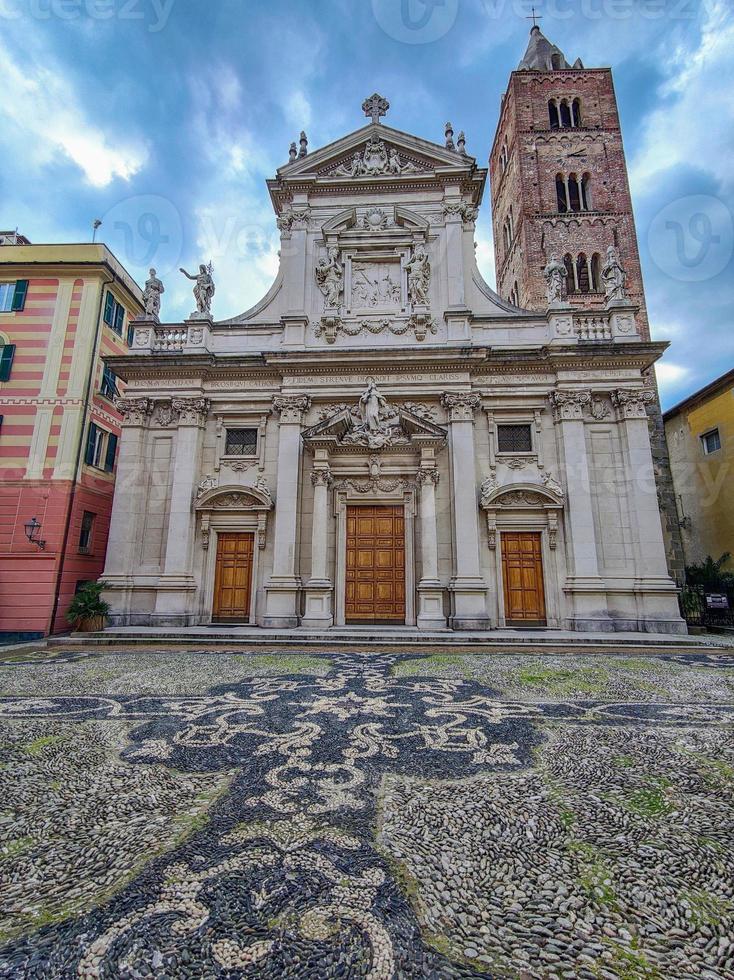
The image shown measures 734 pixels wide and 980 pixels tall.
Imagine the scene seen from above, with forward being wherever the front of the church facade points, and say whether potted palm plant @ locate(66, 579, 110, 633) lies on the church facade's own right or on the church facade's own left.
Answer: on the church facade's own right

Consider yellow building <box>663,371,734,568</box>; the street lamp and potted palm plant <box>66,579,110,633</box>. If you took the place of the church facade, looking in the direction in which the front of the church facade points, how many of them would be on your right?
2

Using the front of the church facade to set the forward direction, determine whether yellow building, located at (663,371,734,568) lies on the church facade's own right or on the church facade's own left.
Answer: on the church facade's own left

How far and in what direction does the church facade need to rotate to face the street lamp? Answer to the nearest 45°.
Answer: approximately 90° to its right

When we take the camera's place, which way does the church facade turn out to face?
facing the viewer
